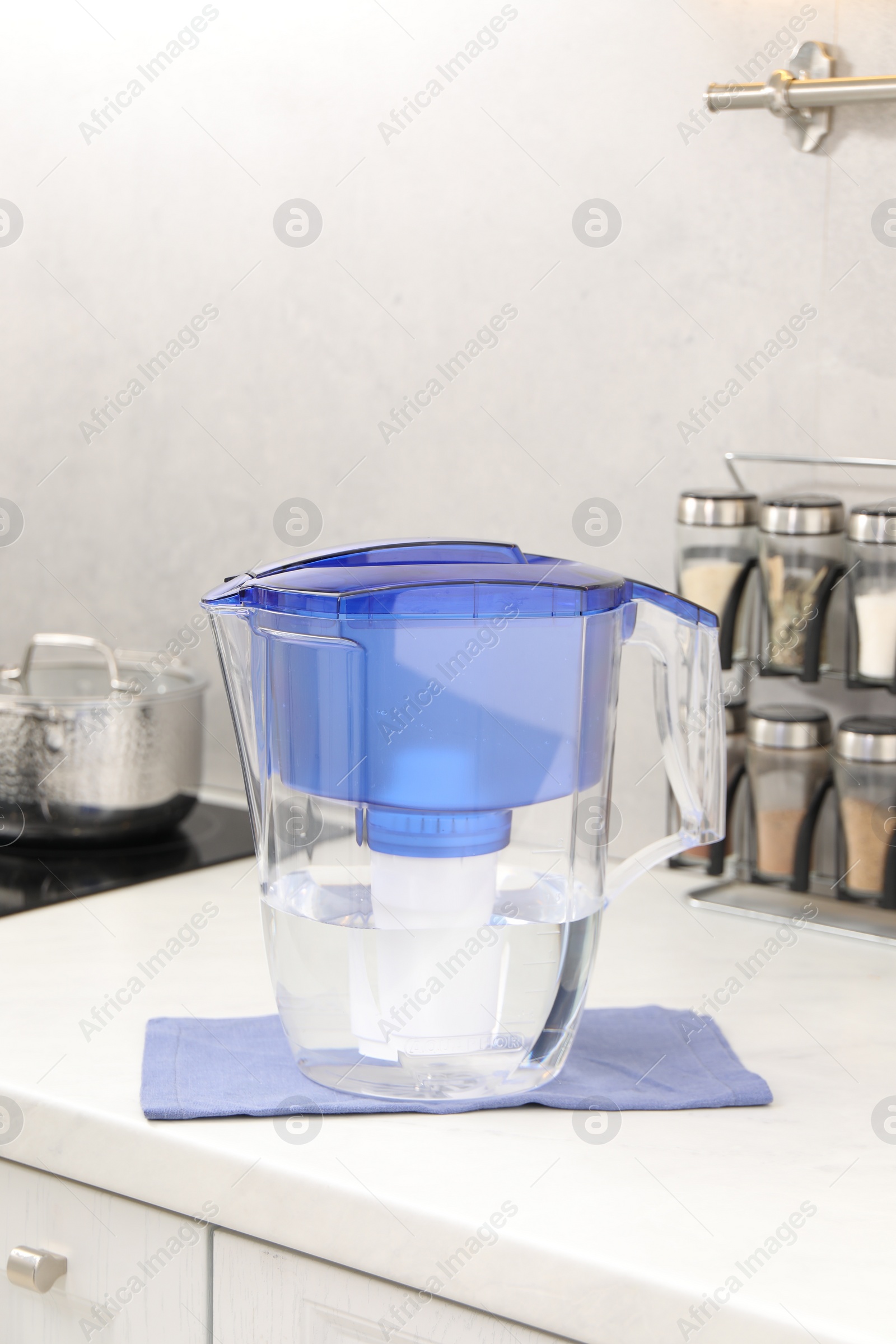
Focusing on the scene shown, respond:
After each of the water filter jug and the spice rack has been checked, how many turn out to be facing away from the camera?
0

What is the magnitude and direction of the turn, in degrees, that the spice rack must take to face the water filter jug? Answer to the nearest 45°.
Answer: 0° — it already faces it

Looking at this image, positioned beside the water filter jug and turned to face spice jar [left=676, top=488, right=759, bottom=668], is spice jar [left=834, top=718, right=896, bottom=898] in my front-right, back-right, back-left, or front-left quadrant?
front-right

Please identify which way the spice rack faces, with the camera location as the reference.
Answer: facing the viewer and to the left of the viewer

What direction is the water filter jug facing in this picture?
to the viewer's left

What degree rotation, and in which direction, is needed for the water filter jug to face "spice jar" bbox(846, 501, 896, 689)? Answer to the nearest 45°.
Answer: approximately 135° to its right

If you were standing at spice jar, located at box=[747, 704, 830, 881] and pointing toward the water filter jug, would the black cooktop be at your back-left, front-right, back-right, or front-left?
front-right

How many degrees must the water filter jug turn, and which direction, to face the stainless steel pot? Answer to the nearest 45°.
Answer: approximately 45° to its right
